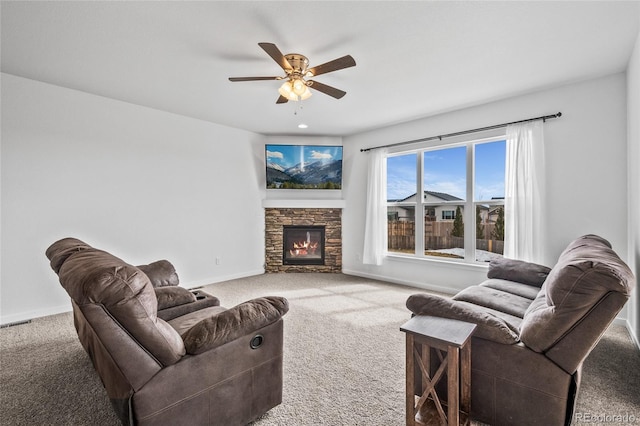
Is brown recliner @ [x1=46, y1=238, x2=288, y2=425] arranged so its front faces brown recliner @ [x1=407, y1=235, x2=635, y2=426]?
no

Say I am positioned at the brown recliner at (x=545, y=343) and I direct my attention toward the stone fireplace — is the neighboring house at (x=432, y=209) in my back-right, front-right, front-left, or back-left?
front-right

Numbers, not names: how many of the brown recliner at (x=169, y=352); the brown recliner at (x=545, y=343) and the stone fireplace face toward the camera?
1

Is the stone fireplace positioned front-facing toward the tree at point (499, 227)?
no

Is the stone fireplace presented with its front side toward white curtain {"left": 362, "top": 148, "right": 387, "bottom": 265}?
no

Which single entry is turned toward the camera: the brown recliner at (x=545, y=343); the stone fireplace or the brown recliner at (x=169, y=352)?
the stone fireplace

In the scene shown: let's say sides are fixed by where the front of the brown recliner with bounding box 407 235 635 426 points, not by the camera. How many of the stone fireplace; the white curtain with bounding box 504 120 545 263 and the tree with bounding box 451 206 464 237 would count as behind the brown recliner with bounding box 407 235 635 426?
0

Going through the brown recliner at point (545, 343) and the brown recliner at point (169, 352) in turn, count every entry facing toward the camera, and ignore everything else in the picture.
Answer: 0

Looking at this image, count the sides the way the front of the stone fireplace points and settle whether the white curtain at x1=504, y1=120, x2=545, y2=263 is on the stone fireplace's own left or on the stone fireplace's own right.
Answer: on the stone fireplace's own left

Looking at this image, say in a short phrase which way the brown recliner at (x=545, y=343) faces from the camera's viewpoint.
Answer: facing away from the viewer and to the left of the viewer

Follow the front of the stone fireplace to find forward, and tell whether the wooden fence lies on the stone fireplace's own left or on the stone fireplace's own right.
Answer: on the stone fireplace's own left

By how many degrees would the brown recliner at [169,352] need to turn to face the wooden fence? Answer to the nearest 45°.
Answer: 0° — it already faces it

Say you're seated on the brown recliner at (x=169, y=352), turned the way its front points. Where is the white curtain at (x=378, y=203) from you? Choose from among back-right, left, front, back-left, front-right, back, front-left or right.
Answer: front

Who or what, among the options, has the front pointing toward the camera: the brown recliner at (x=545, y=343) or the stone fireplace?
the stone fireplace

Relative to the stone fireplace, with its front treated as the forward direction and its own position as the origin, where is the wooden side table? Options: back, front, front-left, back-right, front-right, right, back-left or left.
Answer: front

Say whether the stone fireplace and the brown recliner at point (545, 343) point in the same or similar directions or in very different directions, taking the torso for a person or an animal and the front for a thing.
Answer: very different directions

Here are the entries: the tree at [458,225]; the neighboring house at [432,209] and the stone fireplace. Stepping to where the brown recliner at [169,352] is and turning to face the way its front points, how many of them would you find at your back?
0

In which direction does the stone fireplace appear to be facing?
toward the camera
